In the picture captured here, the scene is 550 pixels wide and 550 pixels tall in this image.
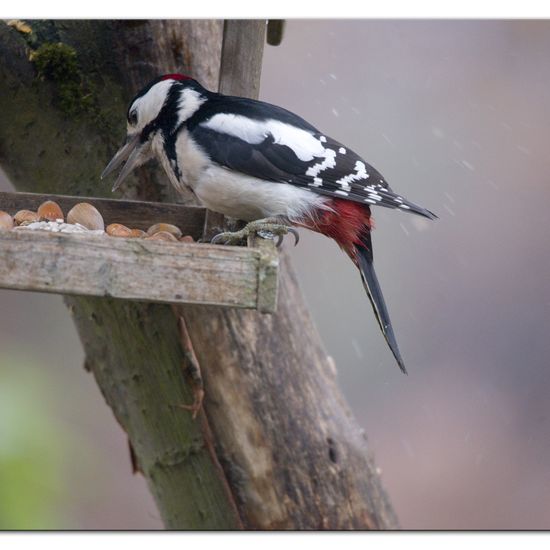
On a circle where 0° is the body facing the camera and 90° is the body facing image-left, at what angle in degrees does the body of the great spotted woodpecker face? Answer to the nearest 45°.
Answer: approximately 90°
